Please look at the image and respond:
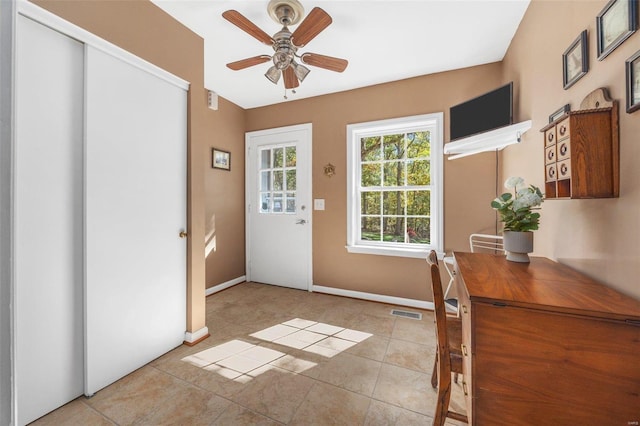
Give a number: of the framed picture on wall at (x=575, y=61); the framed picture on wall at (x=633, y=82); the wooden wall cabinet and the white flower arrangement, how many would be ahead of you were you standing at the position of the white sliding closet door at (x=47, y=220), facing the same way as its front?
4

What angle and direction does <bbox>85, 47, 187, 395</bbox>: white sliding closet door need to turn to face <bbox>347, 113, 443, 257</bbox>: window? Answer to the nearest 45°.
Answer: approximately 45° to its left

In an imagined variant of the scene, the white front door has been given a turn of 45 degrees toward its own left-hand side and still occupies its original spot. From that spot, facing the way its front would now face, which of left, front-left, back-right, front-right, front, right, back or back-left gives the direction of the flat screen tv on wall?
front-left

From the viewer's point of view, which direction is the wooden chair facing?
to the viewer's right

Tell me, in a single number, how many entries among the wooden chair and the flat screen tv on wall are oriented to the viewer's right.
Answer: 1

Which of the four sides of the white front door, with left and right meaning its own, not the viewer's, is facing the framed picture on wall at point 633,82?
left

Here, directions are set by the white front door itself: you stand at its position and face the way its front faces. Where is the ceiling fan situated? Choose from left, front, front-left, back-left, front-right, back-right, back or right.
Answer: front-left

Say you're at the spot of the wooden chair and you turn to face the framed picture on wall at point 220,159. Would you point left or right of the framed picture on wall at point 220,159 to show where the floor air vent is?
right

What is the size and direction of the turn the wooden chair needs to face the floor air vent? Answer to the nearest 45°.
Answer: approximately 90° to its left
